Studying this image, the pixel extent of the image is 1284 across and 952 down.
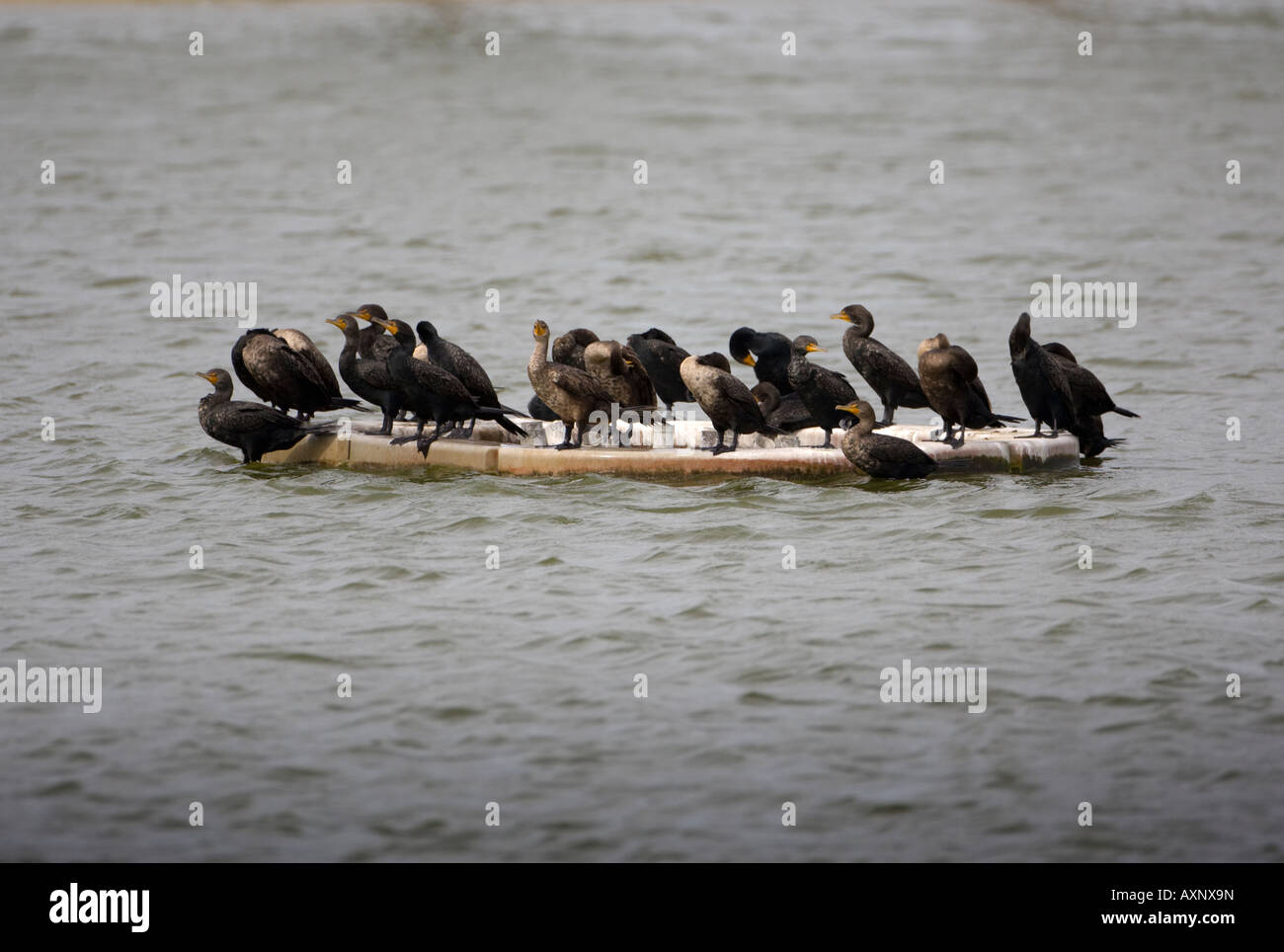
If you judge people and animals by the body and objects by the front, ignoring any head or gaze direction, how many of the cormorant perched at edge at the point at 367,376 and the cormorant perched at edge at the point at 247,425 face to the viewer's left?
2

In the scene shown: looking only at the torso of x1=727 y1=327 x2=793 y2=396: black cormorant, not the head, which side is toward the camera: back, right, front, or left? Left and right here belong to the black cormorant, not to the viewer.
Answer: left

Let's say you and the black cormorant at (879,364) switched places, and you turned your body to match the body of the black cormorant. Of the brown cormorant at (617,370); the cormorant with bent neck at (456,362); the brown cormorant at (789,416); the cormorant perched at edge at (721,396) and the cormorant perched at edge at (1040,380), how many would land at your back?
1

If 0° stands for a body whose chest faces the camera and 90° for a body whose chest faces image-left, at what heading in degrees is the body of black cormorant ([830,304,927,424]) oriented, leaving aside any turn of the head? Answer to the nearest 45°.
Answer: approximately 90°

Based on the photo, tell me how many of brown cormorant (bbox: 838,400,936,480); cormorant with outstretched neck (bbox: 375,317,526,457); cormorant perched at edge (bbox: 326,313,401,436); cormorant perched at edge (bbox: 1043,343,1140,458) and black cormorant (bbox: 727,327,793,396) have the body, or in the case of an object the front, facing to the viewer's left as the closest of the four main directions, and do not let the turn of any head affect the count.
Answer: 5

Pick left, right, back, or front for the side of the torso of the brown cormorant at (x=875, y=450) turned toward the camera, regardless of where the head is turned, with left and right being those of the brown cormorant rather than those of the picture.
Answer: left

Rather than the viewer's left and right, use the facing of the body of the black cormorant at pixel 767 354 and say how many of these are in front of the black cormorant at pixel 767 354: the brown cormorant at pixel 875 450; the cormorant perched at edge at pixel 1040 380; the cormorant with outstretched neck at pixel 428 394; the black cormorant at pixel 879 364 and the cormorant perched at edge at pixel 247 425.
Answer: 2

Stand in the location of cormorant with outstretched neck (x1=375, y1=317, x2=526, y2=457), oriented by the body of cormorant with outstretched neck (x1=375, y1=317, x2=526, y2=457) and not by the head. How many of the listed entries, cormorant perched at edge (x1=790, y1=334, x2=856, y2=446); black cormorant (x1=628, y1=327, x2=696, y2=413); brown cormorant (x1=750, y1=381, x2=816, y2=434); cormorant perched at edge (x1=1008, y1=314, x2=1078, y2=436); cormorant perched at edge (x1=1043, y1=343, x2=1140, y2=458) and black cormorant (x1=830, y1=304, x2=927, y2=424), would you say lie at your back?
6

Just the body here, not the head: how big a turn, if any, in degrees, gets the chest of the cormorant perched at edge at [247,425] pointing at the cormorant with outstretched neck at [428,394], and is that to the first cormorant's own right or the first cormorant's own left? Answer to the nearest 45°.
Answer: approximately 135° to the first cormorant's own left

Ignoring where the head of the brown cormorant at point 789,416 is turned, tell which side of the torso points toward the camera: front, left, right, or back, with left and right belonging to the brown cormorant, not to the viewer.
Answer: left

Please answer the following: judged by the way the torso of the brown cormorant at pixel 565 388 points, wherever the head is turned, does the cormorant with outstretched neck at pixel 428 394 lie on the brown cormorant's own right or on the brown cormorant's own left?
on the brown cormorant's own right

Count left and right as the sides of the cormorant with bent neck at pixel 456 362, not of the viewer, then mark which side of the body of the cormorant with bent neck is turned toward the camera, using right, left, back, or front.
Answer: left
